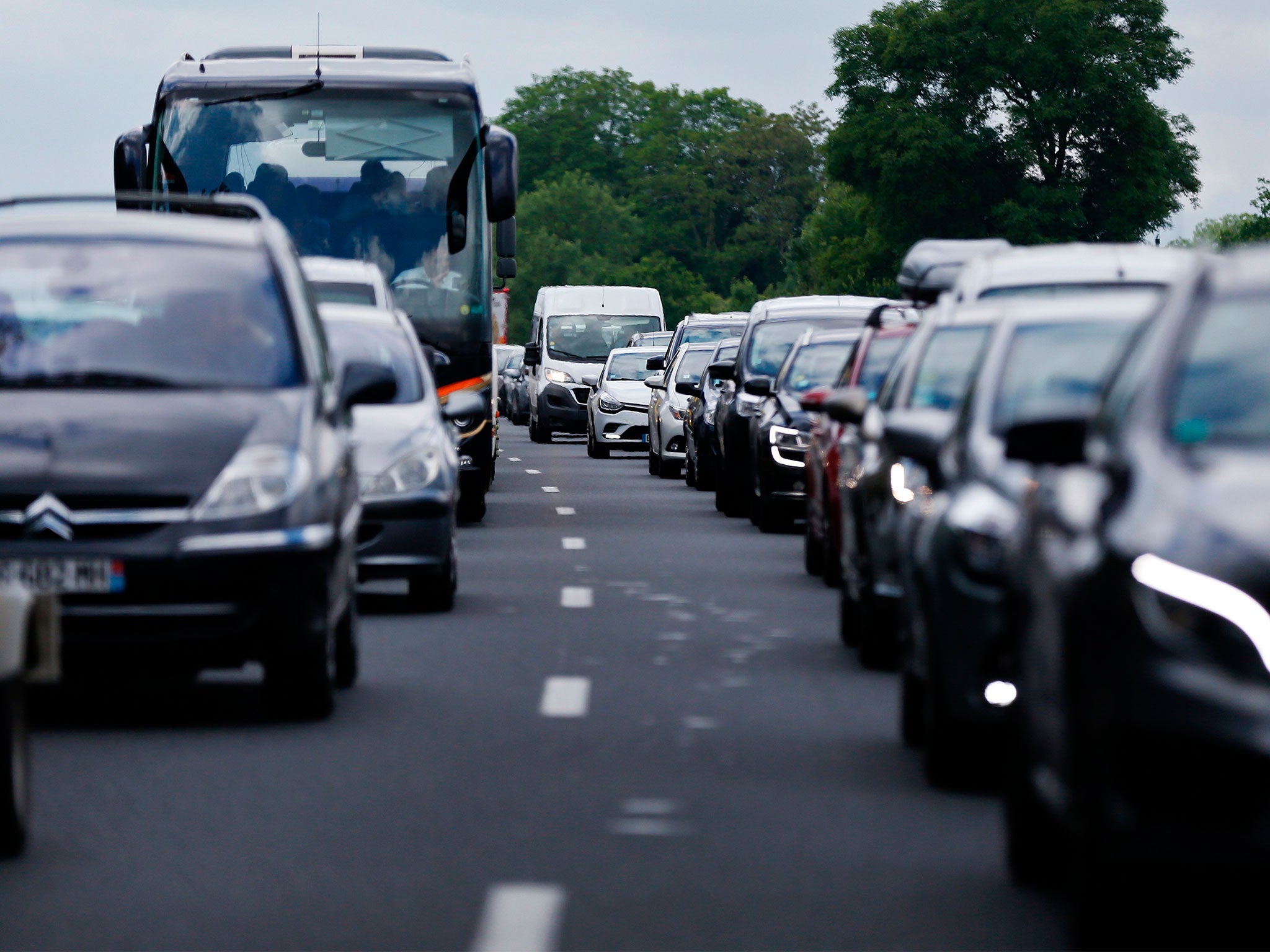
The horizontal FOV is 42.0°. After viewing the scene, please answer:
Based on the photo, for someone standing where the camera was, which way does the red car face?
facing the viewer

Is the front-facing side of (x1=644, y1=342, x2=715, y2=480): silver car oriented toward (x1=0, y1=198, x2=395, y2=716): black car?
yes

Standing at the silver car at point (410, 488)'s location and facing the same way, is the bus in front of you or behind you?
behind

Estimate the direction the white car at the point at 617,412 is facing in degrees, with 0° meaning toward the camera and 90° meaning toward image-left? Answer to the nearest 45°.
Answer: approximately 0°

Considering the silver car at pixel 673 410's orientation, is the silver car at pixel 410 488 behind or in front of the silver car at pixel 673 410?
in front

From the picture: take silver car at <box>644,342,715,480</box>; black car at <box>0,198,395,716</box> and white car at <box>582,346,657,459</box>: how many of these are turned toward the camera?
3

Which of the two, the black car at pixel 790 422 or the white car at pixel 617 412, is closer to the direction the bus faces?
the black car

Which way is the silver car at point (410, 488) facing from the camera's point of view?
toward the camera

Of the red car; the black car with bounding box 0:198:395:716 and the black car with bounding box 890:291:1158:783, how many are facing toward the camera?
3

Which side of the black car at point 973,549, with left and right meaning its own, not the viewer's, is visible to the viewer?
front

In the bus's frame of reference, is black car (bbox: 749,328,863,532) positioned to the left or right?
on its left

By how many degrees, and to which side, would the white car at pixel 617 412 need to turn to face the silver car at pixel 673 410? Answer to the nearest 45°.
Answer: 0° — it already faces it

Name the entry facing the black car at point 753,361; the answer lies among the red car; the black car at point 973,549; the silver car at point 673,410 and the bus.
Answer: the silver car

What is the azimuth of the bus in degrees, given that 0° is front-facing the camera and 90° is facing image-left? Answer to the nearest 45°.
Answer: approximately 0°
